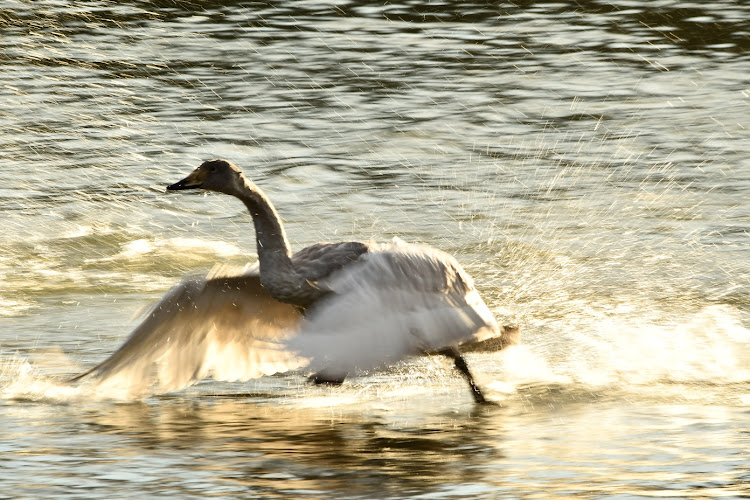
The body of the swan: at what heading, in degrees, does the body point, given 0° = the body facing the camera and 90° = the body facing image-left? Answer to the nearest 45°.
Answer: approximately 90°
